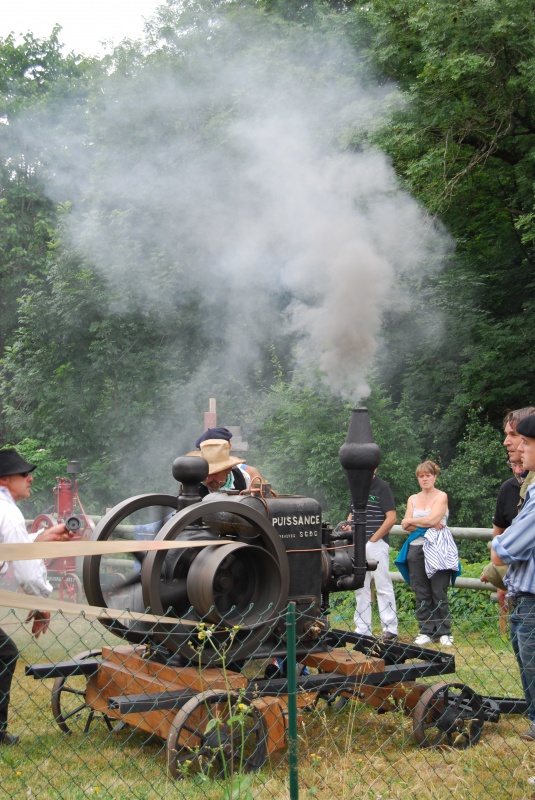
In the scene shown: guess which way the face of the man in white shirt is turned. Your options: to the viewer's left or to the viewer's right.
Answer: to the viewer's right

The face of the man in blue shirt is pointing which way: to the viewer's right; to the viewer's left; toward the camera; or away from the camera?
to the viewer's left

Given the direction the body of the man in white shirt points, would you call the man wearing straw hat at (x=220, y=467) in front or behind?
in front

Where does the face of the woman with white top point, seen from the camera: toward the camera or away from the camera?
toward the camera

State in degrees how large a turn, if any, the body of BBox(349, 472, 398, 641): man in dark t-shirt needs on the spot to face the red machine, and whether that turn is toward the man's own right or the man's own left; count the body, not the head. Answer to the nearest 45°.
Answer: approximately 90° to the man's own right

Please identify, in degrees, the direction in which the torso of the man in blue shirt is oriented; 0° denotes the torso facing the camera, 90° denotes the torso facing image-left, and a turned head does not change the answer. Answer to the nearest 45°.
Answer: approximately 90°

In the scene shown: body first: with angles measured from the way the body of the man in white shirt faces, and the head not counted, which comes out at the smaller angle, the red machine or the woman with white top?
the woman with white top

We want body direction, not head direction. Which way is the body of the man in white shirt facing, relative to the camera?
to the viewer's right

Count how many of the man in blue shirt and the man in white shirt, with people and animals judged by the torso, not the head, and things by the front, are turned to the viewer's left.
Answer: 1

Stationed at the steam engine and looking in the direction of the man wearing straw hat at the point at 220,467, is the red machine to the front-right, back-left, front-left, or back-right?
front-left

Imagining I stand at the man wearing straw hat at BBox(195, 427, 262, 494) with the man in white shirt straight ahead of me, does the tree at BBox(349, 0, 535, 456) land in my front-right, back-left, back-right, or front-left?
back-right

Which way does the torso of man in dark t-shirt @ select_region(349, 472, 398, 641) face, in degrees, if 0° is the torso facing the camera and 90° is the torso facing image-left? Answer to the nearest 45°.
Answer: approximately 45°

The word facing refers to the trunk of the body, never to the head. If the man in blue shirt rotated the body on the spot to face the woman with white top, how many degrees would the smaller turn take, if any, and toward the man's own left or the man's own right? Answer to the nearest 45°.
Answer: approximately 90° to the man's own right

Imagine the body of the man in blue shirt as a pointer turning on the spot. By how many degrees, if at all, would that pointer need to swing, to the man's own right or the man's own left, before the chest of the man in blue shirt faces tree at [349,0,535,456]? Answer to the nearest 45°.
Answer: approximately 90° to the man's own right
